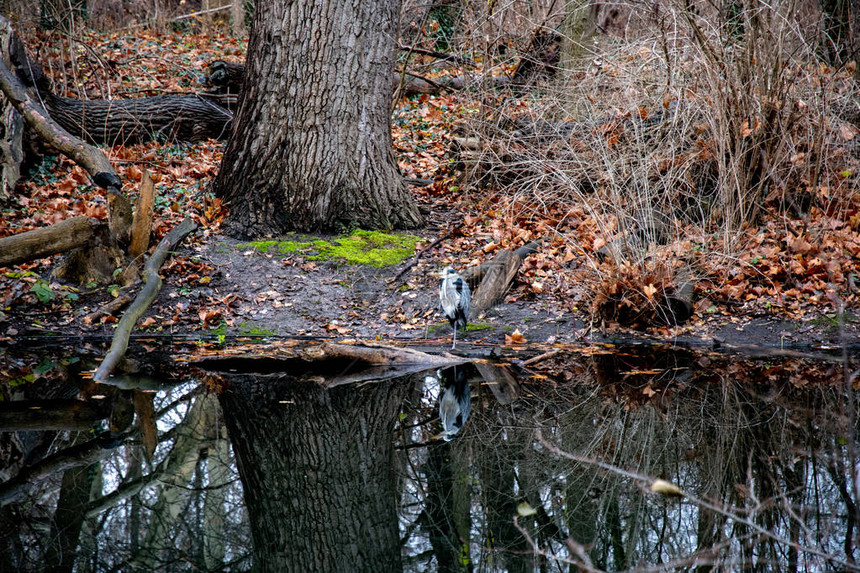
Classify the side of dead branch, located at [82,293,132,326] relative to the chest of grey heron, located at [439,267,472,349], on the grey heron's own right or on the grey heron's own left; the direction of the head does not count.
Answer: on the grey heron's own right

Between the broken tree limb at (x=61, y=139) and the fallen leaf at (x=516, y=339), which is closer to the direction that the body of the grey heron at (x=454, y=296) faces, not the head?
the broken tree limb

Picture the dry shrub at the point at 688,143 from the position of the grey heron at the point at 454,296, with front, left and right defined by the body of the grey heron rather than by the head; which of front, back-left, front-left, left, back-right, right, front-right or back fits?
back

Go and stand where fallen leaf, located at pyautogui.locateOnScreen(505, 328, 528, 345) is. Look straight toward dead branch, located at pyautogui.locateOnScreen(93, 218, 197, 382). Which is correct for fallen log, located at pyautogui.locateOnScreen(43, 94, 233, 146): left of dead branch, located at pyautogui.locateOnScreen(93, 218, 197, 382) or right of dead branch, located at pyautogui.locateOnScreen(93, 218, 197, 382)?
right

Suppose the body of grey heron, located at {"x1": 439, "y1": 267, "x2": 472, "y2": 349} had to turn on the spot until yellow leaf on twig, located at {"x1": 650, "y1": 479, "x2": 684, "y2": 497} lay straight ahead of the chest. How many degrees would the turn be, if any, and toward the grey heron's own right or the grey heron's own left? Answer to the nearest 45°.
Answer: approximately 45° to the grey heron's own left

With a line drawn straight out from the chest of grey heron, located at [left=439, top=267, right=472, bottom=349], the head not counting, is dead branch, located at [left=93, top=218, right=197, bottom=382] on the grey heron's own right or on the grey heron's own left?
on the grey heron's own right
